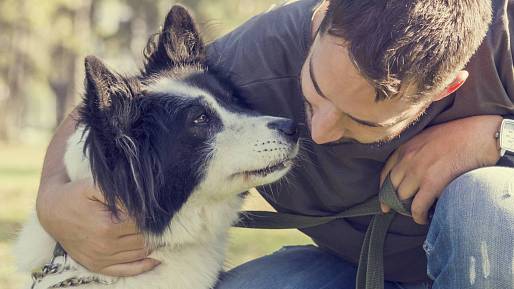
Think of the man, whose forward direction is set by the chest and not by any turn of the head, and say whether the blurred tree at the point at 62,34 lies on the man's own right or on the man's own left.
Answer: on the man's own right

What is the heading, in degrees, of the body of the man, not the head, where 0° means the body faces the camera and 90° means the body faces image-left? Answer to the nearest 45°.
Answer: approximately 45°
